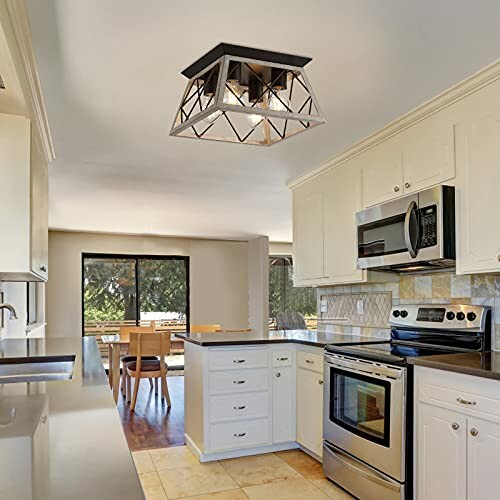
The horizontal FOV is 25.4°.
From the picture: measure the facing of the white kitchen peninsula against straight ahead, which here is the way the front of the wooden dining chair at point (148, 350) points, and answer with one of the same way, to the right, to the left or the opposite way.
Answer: the opposite way

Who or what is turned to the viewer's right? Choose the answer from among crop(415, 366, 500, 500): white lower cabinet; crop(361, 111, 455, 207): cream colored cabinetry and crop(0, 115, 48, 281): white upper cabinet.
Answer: the white upper cabinet

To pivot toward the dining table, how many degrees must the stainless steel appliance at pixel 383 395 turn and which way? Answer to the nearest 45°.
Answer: approximately 90° to its right

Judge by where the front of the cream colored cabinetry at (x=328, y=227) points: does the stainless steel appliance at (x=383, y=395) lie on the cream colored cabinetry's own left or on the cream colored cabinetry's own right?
on the cream colored cabinetry's own left

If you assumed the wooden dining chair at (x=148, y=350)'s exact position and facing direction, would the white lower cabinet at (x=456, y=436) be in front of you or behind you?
behind

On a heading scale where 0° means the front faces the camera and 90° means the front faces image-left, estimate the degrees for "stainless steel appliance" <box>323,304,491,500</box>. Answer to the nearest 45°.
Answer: approximately 45°

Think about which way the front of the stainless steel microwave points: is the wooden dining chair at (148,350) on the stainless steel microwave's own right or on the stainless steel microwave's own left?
on the stainless steel microwave's own right

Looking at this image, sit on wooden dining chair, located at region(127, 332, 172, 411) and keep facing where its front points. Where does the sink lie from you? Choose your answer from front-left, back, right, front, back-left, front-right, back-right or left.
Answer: back

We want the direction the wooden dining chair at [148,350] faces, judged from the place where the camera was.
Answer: facing away from the viewer
